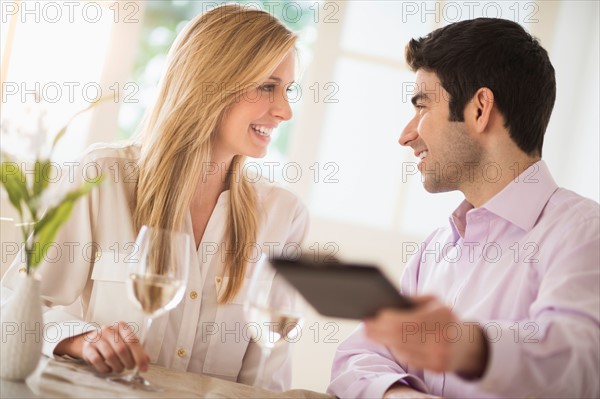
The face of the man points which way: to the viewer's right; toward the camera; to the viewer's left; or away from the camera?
to the viewer's left

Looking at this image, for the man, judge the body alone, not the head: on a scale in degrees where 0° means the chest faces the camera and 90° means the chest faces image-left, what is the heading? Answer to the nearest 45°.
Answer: approximately 45°

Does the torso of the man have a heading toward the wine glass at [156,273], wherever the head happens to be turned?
yes

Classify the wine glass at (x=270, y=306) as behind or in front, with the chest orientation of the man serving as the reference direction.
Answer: in front

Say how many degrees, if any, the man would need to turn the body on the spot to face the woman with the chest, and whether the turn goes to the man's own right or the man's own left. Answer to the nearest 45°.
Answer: approximately 45° to the man's own right

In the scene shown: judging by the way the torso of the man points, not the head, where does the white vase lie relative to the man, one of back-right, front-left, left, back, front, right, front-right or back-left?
front

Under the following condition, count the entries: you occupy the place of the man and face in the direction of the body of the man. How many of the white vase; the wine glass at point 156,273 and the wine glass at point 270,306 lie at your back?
0
